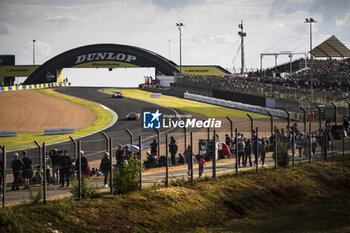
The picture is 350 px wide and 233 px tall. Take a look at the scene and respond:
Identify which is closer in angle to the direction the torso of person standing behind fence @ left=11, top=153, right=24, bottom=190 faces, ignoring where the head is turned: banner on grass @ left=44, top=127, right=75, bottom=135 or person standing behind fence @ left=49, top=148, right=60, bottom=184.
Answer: the banner on grass

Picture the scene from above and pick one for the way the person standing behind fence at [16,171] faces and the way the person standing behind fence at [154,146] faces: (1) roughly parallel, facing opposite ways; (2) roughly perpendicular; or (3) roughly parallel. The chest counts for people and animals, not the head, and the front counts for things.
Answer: roughly parallel

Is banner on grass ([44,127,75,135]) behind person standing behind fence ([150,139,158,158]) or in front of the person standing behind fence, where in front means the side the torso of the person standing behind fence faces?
in front

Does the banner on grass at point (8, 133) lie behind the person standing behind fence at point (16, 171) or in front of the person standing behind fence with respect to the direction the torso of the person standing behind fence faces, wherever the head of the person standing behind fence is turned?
in front

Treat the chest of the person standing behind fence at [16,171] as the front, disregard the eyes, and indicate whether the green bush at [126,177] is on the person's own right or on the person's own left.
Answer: on the person's own right

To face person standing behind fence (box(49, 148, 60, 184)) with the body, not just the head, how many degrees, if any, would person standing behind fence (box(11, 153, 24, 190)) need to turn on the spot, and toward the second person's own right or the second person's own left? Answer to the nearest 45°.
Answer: approximately 45° to the second person's own right

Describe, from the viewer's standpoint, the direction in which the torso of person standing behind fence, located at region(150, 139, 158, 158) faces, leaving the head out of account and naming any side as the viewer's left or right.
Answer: facing away from the viewer

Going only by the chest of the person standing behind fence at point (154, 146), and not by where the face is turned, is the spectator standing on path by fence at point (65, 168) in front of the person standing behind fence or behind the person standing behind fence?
behind

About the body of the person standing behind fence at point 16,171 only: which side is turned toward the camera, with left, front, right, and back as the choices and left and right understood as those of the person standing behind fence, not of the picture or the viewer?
back

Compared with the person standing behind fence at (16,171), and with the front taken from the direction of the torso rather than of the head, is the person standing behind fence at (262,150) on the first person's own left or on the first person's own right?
on the first person's own right

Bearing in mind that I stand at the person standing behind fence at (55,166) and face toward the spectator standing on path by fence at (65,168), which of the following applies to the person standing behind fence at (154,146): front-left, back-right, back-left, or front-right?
front-left

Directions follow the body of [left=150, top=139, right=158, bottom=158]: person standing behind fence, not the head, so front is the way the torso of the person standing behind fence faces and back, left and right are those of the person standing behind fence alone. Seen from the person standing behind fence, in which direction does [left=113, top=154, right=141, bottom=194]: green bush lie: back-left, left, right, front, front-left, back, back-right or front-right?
back

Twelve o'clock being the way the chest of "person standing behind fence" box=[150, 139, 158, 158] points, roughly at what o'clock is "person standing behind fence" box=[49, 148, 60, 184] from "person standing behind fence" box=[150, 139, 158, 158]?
"person standing behind fence" box=[49, 148, 60, 184] is roughly at 7 o'clock from "person standing behind fence" box=[150, 139, 158, 158].

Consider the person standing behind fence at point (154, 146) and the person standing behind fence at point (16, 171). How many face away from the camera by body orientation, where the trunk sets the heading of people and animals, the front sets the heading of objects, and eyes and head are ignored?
2

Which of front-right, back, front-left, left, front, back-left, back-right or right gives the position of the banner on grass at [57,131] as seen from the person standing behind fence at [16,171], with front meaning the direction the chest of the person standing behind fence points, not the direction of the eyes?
front
